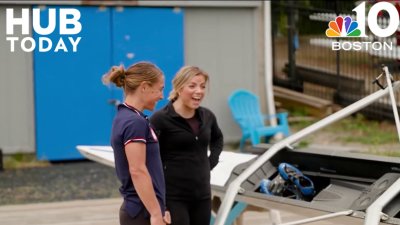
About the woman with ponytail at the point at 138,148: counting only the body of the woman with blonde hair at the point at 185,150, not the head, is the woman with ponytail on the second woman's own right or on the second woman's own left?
on the second woman's own right

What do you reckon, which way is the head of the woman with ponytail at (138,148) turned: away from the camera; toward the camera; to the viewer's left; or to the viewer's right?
to the viewer's right

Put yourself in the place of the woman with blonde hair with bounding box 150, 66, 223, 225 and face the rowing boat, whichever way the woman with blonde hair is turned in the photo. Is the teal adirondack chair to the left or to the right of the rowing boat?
left

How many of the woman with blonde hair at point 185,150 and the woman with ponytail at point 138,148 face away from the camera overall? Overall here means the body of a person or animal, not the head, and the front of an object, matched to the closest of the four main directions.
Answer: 0

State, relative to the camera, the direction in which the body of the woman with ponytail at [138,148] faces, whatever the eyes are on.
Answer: to the viewer's right

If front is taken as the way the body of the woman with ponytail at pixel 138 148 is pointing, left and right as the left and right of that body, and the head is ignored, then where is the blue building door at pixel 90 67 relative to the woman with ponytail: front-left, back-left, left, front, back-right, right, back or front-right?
left

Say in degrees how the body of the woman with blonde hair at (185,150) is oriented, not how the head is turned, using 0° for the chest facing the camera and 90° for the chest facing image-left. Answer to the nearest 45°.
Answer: approximately 315°

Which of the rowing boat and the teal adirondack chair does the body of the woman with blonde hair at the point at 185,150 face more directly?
the rowing boat

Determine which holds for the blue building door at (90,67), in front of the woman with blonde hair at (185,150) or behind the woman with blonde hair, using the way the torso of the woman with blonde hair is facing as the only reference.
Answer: behind

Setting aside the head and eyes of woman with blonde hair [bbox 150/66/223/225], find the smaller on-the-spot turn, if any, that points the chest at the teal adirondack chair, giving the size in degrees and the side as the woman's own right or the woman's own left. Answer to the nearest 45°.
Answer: approximately 135° to the woman's own left
